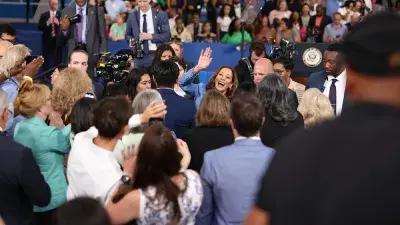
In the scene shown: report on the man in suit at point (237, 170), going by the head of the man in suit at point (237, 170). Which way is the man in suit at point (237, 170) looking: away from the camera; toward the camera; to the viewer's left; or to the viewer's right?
away from the camera

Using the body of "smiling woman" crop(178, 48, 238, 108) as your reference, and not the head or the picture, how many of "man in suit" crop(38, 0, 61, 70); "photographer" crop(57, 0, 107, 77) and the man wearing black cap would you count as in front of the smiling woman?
1

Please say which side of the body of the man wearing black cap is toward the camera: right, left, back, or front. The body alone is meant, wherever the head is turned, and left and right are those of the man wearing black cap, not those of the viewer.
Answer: back

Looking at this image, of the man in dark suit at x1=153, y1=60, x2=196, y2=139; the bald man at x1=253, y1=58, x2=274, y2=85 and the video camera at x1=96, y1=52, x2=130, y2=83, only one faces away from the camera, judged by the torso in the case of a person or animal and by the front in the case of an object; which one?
the man in dark suit

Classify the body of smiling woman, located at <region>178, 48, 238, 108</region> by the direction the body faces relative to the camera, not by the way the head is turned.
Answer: toward the camera

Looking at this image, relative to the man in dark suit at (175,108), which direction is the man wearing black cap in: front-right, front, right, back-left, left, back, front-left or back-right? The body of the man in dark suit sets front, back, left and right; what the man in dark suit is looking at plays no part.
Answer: back

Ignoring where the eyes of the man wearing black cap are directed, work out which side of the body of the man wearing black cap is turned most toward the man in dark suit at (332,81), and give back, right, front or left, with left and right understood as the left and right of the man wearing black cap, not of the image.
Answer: front

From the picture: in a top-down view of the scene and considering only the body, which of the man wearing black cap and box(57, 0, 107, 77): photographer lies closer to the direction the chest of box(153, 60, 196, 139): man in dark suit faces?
the photographer

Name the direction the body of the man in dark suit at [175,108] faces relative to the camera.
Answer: away from the camera

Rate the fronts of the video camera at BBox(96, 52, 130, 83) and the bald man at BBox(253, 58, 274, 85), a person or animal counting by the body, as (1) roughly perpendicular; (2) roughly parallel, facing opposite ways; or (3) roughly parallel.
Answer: roughly perpendicular

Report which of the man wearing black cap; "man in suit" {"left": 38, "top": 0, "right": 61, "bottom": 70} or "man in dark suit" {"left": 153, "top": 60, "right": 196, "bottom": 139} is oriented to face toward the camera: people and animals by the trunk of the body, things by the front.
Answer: the man in suit

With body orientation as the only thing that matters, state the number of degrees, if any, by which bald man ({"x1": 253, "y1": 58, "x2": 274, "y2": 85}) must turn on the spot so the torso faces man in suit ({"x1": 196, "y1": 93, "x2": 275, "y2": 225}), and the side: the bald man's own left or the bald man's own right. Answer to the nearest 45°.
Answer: approximately 45° to the bald man's own left
